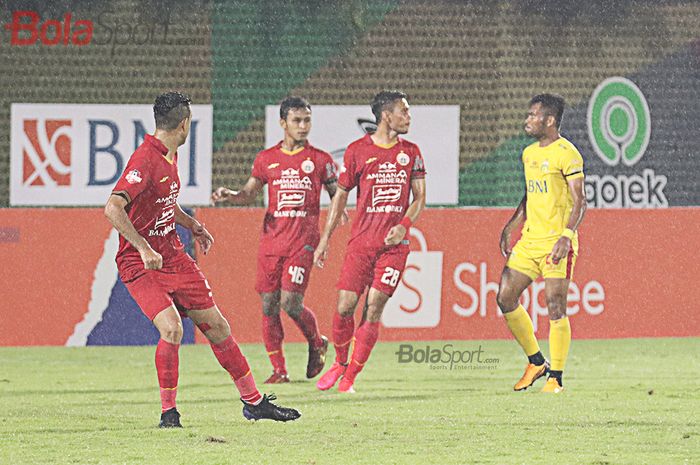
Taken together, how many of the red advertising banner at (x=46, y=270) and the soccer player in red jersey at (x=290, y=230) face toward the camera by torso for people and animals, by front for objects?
2

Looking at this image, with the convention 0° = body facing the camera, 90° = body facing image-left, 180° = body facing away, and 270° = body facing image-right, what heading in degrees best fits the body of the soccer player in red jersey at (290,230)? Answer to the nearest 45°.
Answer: approximately 0°

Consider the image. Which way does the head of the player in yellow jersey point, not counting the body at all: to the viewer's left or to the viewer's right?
to the viewer's left

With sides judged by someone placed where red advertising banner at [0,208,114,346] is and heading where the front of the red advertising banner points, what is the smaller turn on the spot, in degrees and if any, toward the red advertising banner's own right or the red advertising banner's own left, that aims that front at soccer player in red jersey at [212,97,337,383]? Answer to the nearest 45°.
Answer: approximately 45° to the red advertising banner's own left

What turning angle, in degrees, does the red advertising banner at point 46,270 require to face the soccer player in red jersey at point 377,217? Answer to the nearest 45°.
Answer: approximately 45° to its left

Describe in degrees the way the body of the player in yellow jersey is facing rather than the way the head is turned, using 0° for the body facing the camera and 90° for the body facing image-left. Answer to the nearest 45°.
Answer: approximately 45°

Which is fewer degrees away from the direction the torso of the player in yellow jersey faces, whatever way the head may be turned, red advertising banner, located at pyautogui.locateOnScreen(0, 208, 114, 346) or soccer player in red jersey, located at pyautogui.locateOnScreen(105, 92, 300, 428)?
the soccer player in red jersey

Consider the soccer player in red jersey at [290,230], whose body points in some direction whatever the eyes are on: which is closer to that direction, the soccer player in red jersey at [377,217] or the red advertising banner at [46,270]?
the soccer player in red jersey

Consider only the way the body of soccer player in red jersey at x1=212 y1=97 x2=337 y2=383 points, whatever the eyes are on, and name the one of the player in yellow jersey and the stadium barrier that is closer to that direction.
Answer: the player in yellow jersey
